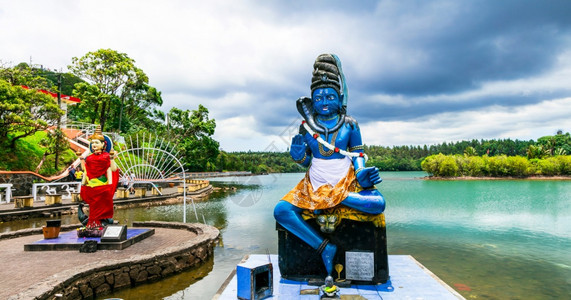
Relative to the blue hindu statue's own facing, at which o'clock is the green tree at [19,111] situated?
The green tree is roughly at 4 o'clock from the blue hindu statue.

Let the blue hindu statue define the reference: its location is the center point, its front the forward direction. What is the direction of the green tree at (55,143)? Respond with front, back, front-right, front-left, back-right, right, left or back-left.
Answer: back-right

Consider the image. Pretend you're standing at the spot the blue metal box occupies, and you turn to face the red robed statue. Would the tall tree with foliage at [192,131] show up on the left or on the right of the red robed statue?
right

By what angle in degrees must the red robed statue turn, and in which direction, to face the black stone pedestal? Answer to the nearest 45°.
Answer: approximately 90° to its left

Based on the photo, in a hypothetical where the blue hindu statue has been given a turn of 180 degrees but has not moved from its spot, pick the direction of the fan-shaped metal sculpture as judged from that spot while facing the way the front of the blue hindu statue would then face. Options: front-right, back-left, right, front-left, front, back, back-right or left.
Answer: front-left

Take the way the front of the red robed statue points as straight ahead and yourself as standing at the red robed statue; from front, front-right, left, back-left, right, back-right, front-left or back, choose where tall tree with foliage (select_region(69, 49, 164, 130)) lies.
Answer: back-right

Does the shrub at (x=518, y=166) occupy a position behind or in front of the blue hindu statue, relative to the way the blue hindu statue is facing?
behind

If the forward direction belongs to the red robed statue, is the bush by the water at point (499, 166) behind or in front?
behind

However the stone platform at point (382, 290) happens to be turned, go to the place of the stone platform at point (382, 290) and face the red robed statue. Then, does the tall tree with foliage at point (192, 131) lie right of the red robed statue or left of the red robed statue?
right

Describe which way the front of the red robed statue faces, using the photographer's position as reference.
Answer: facing the viewer and to the left of the viewer

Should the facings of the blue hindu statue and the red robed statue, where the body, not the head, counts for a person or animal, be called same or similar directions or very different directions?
same or similar directions

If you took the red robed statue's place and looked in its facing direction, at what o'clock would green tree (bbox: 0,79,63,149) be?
The green tree is roughly at 4 o'clock from the red robed statue.

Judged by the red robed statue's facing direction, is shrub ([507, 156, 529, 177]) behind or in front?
behind

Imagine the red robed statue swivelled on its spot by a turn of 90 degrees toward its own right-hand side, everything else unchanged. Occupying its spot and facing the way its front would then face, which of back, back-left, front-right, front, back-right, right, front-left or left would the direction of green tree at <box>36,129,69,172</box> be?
front-right

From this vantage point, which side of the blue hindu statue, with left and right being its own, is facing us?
front

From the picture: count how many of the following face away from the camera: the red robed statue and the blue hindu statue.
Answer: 0
